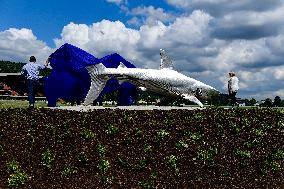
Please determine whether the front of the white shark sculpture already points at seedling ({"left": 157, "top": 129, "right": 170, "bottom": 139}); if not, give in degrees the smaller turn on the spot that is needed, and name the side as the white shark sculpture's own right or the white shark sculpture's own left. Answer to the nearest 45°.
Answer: approximately 90° to the white shark sculpture's own right

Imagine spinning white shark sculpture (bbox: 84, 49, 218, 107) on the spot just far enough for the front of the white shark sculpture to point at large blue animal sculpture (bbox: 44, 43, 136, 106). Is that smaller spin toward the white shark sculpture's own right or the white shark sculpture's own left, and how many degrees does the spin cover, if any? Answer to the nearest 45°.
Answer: approximately 180°

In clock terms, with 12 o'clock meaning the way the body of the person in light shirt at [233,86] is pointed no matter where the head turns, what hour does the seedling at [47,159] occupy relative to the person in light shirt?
The seedling is roughly at 11 o'clock from the person in light shirt.

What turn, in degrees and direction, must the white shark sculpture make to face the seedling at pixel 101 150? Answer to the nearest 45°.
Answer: approximately 90° to its right

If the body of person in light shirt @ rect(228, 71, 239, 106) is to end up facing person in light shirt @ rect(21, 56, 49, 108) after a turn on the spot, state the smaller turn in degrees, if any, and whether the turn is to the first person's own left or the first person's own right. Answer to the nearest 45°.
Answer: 0° — they already face them

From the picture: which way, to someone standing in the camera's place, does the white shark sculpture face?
facing to the right of the viewer

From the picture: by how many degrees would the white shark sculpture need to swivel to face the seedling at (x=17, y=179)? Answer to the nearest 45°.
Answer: approximately 90° to its right

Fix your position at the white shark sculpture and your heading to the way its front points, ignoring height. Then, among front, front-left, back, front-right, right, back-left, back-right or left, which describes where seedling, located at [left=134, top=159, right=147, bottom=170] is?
right
